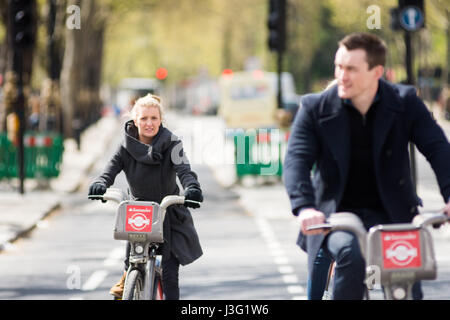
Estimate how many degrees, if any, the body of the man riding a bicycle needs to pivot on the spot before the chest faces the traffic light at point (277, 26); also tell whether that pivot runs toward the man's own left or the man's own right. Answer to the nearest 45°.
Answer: approximately 180°

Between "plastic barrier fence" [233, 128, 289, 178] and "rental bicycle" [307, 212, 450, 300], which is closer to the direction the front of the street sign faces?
the rental bicycle

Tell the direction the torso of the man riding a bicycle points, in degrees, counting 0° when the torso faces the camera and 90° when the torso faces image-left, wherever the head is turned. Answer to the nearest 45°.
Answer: approximately 0°

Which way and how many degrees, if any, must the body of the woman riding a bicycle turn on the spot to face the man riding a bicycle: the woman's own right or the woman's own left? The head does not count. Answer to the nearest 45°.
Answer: approximately 45° to the woman's own left

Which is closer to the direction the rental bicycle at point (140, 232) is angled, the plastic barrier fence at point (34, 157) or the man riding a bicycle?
the man riding a bicycle

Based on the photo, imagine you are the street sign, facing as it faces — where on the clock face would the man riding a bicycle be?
The man riding a bicycle is roughly at 12 o'clock from the street sign.

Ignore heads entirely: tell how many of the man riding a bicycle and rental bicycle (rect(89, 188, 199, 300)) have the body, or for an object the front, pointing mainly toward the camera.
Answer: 2

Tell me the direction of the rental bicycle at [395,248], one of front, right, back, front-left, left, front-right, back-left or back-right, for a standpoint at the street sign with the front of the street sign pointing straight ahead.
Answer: front

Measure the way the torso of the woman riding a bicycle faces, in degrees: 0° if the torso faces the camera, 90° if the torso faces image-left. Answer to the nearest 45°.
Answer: approximately 0°

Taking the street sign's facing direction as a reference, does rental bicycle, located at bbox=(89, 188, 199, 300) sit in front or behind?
in front

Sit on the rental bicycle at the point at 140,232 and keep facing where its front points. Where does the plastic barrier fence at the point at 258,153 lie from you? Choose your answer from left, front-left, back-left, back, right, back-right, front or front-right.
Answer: back

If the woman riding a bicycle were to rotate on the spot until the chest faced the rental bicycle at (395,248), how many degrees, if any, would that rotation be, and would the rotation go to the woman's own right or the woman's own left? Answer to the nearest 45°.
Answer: approximately 45° to the woman's own left

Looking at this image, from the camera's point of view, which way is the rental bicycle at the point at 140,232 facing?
toward the camera
